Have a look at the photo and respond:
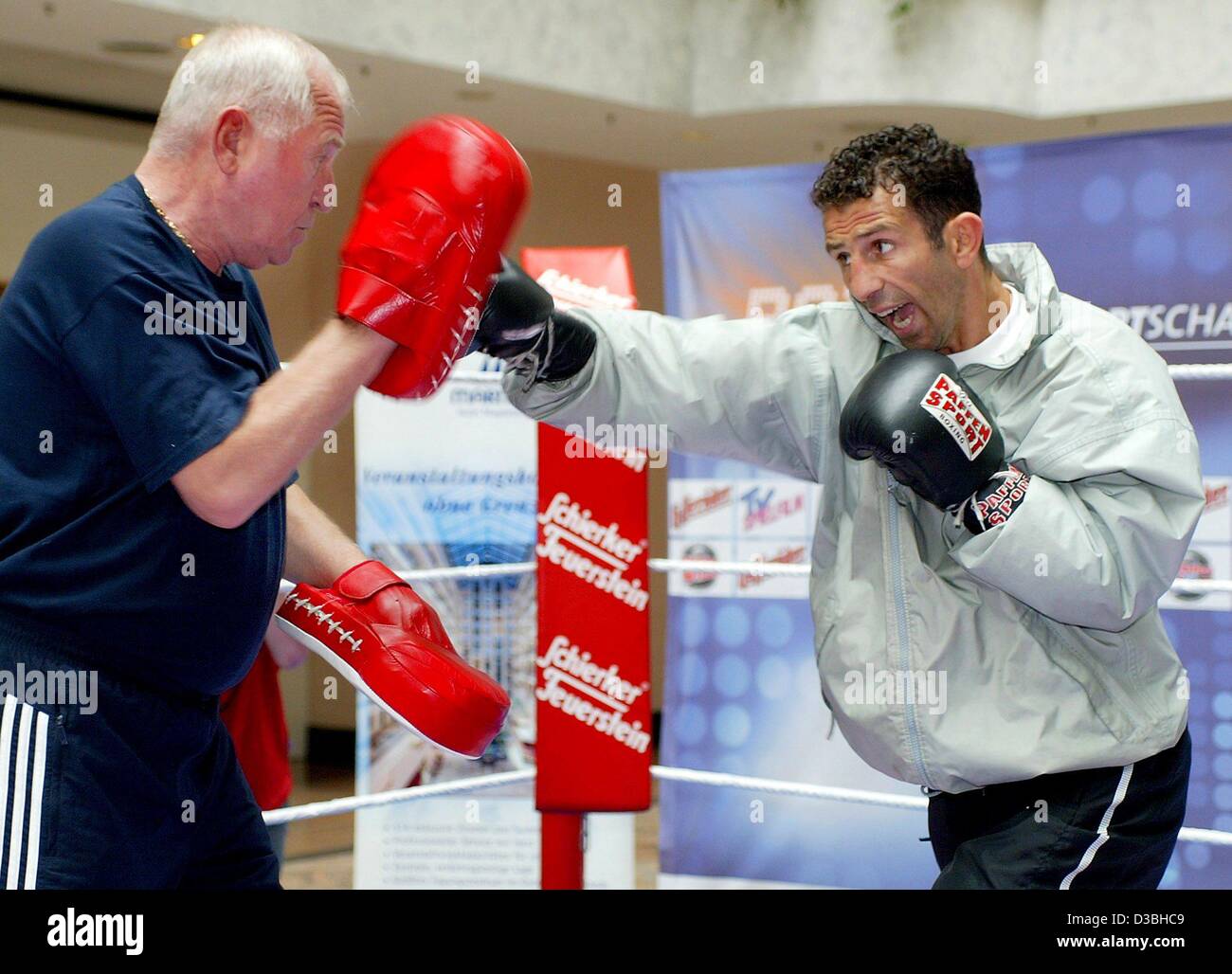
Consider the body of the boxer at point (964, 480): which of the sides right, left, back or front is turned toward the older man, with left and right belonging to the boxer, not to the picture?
front

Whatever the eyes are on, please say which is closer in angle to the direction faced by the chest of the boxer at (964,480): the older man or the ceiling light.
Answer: the older man

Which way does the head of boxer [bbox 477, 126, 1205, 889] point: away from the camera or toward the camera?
toward the camera

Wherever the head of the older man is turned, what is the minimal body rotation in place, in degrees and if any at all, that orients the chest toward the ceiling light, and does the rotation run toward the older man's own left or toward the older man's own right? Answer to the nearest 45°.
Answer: approximately 90° to the older man's own left

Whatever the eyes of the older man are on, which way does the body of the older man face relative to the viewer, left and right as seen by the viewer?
facing to the right of the viewer

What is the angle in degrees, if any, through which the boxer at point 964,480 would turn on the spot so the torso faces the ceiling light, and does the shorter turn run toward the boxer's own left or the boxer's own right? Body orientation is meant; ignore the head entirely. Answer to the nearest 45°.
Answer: approximately 90° to the boxer's own right

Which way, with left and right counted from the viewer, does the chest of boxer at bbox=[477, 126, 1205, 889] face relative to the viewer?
facing the viewer and to the left of the viewer

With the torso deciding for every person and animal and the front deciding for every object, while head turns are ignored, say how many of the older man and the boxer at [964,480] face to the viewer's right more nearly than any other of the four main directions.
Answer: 1

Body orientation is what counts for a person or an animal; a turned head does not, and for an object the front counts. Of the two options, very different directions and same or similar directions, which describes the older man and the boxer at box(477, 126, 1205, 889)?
very different directions

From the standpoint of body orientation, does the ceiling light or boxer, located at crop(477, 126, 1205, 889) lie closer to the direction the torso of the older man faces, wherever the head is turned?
the boxer

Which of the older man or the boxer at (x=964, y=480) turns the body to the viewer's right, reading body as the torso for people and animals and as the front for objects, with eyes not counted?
the older man

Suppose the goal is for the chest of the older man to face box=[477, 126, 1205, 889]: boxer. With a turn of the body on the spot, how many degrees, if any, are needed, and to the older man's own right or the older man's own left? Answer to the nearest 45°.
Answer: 0° — they already face them

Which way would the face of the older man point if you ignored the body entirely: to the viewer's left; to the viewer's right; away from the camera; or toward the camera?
to the viewer's right

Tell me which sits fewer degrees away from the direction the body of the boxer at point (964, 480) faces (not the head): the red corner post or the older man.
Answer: the older man
